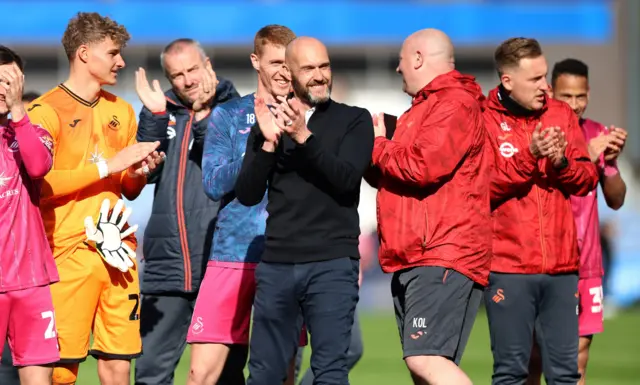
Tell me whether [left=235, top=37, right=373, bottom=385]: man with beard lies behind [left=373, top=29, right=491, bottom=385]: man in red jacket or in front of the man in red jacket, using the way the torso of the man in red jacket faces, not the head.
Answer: in front

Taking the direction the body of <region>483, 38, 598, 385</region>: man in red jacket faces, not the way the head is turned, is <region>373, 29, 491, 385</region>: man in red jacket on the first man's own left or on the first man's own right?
on the first man's own right

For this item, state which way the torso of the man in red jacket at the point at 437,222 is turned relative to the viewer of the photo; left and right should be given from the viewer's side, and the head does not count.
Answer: facing to the left of the viewer

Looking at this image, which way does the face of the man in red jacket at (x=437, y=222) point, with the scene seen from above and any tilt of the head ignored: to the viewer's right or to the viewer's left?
to the viewer's left

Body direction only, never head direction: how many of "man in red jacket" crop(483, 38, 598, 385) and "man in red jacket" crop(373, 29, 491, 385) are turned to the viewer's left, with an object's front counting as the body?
1

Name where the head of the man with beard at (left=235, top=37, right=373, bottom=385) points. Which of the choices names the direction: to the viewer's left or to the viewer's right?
to the viewer's right

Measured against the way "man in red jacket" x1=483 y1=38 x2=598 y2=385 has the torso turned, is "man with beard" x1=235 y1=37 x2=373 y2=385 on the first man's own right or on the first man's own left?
on the first man's own right

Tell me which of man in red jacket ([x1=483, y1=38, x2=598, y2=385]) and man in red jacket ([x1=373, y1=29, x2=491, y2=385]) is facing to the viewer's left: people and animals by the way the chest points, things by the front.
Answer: man in red jacket ([x1=373, y1=29, x2=491, y2=385])

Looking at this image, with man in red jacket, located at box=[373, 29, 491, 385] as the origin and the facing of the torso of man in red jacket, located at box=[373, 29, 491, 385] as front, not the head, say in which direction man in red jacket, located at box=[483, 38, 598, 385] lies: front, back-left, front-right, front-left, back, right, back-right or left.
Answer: back-right
